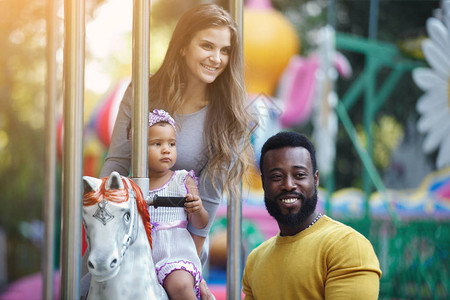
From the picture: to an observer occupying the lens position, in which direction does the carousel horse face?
facing the viewer and to the left of the viewer

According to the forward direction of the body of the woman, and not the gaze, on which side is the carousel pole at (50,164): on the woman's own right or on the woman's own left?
on the woman's own right

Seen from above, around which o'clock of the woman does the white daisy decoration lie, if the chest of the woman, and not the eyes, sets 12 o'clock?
The white daisy decoration is roughly at 7 o'clock from the woman.

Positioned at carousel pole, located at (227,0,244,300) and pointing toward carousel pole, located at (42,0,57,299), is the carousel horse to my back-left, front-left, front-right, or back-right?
front-left

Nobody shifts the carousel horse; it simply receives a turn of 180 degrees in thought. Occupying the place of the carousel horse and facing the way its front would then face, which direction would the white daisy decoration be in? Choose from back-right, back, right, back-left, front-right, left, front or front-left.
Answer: front

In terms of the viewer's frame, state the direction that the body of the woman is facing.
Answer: toward the camera

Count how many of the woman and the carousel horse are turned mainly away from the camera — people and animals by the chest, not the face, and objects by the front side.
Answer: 0
